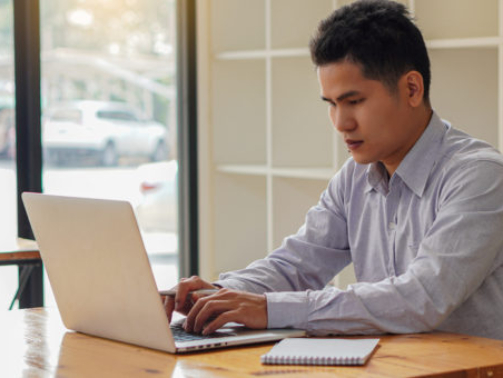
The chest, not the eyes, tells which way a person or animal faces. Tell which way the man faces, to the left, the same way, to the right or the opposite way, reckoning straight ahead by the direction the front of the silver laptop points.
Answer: the opposite way

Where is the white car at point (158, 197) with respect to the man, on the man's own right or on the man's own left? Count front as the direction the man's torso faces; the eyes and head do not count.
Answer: on the man's own right

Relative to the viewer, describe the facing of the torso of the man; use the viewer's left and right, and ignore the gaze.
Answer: facing the viewer and to the left of the viewer

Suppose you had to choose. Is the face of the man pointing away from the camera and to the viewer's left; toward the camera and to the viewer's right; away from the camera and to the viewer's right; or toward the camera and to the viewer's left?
toward the camera and to the viewer's left

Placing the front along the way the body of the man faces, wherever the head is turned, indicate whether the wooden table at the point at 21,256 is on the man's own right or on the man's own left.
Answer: on the man's own right

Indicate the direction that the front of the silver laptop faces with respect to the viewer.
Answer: facing away from the viewer and to the right of the viewer
